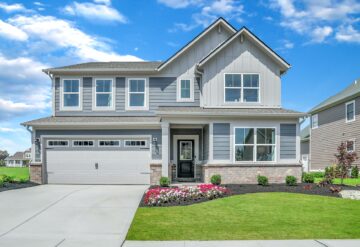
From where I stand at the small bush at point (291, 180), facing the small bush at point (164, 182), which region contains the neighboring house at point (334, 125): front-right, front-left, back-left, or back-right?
back-right

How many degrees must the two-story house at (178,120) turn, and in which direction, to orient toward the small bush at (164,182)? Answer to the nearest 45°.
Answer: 0° — it already faces it

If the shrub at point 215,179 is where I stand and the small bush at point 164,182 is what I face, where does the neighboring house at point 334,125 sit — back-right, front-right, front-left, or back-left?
back-right

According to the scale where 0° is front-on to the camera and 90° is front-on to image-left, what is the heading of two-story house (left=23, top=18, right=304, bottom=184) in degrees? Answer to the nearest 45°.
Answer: approximately 0°

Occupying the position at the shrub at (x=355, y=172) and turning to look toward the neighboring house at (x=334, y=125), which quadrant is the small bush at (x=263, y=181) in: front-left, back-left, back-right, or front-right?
back-left

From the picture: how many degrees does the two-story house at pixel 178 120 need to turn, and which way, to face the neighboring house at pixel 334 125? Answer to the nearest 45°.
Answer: approximately 135° to its left

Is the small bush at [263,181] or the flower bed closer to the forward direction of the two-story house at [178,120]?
the flower bed

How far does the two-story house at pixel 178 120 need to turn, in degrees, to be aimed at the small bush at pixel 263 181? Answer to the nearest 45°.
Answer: approximately 45° to its left
